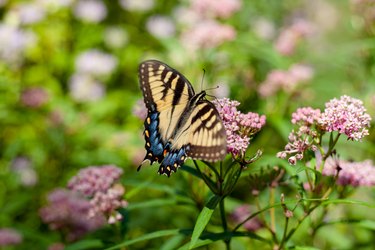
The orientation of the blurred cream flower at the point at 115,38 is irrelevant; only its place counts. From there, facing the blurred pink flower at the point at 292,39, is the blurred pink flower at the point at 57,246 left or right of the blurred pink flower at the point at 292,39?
right

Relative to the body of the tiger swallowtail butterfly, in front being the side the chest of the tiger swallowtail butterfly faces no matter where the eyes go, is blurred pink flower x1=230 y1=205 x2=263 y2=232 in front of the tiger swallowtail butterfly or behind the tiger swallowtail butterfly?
in front

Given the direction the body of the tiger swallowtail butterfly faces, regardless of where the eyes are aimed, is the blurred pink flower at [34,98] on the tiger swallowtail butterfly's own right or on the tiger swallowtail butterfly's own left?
on the tiger swallowtail butterfly's own left

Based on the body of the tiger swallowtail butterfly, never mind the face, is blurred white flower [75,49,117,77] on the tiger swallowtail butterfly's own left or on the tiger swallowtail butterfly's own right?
on the tiger swallowtail butterfly's own left

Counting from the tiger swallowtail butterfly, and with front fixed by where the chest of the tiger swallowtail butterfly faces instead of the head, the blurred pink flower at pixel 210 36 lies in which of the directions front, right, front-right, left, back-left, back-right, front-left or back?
front-left

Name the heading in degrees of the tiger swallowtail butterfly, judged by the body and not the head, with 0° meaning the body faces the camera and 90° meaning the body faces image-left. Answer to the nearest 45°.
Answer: approximately 225°

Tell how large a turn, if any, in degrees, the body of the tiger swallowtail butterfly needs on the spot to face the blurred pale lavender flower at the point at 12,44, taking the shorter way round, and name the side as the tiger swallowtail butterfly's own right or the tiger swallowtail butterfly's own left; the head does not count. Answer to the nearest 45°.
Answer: approximately 90° to the tiger swallowtail butterfly's own left

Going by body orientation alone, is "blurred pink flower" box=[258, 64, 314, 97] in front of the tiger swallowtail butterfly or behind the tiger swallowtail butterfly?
in front

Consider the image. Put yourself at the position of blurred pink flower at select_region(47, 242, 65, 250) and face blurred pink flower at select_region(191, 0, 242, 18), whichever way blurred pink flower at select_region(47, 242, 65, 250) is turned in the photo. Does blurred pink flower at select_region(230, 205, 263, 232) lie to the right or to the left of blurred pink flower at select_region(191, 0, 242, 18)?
right
